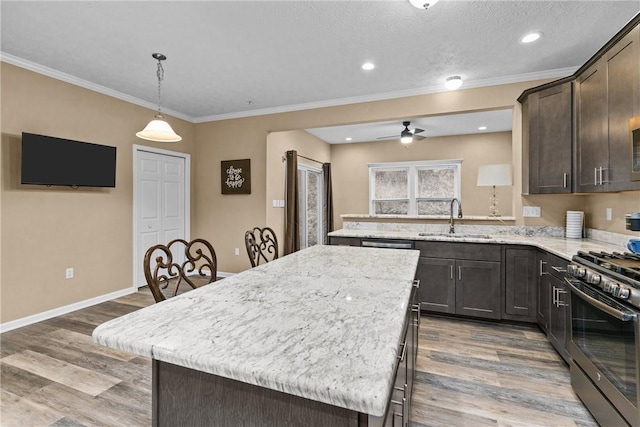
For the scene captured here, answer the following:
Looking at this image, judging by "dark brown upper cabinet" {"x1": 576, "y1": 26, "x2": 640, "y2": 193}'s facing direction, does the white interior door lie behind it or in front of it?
in front

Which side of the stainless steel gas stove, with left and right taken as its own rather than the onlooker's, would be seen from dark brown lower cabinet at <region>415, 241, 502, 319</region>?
right

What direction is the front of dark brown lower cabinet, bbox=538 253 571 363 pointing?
to the viewer's left

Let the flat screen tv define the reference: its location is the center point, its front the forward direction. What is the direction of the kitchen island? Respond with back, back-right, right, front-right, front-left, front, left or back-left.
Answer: front-right

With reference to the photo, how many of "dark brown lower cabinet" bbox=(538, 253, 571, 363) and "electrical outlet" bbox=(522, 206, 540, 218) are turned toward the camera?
1

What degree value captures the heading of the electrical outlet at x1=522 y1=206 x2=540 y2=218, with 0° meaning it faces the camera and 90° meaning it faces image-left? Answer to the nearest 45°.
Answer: approximately 0°

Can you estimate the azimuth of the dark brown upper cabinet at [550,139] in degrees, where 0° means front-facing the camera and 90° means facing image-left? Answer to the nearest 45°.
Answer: approximately 45°
